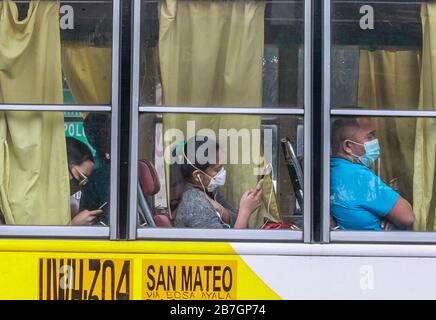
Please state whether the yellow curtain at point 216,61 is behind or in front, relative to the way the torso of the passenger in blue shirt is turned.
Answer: behind

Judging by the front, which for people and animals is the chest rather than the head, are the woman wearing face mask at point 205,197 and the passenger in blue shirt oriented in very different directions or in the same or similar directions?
same or similar directions

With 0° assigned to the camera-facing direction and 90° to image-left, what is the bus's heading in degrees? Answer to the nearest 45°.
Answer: approximately 270°

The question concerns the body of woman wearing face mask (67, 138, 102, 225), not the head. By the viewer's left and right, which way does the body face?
facing to the right of the viewer

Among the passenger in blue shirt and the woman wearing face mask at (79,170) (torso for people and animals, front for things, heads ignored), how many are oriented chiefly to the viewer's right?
2

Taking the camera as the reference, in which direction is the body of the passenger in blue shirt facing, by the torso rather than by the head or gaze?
to the viewer's right

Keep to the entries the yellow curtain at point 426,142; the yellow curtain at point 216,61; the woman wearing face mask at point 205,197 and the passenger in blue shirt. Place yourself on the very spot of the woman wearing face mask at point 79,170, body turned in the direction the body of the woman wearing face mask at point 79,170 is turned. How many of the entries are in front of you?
4

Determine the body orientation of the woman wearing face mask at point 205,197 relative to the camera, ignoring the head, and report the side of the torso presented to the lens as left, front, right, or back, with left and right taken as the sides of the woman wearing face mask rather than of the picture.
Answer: right

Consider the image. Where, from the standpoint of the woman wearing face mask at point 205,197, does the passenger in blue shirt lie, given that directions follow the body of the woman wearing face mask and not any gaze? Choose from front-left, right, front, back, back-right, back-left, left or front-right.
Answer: front

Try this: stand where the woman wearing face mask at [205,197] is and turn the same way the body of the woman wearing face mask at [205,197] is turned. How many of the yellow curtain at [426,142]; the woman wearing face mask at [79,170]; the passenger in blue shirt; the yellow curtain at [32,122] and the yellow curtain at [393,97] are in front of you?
3
